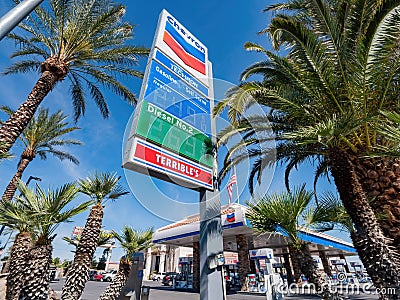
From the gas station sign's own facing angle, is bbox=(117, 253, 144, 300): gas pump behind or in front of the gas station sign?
behind

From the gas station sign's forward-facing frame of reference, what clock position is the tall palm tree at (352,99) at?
The tall palm tree is roughly at 11 o'clock from the gas station sign.

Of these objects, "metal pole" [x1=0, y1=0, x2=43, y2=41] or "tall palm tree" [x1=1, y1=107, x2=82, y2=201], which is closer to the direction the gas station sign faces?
the metal pole
